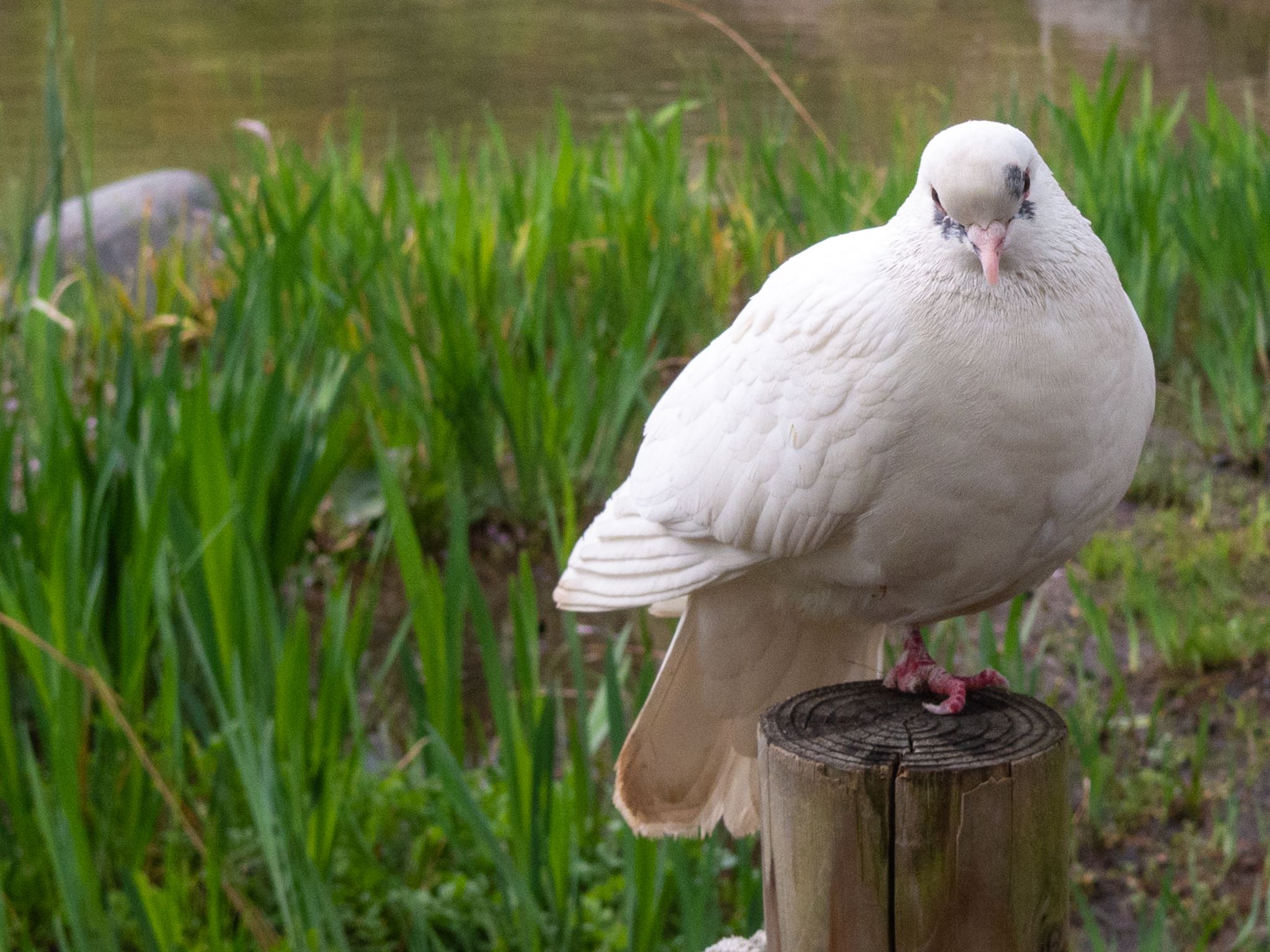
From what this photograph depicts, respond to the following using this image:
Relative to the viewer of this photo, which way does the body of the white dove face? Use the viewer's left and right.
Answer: facing the viewer and to the right of the viewer
